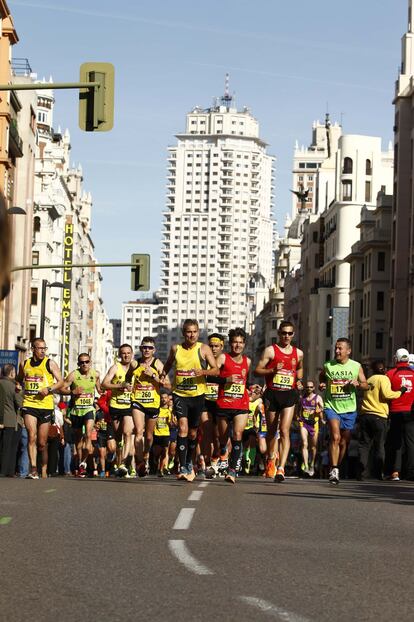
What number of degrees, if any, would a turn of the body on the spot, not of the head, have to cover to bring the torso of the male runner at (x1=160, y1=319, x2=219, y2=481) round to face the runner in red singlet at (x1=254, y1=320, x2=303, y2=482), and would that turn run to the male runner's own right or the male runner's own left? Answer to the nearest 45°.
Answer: approximately 90° to the male runner's own left

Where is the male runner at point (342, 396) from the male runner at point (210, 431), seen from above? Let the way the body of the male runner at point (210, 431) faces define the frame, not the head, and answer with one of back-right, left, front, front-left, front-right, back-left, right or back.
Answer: left

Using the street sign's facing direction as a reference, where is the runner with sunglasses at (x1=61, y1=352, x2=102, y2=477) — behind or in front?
in front

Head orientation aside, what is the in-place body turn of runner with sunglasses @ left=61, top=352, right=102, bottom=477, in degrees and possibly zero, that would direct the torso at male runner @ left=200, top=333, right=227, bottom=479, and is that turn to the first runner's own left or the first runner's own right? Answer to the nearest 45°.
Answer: approximately 45° to the first runner's own left

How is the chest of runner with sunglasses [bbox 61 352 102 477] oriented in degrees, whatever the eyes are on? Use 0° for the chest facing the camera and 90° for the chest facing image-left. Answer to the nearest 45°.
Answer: approximately 0°
